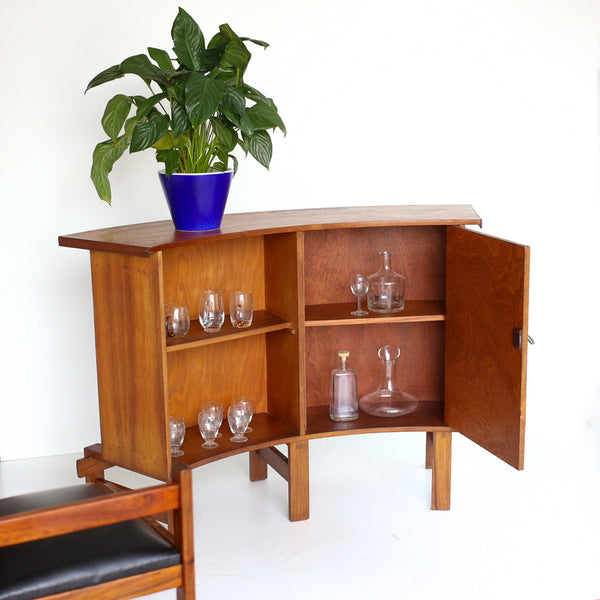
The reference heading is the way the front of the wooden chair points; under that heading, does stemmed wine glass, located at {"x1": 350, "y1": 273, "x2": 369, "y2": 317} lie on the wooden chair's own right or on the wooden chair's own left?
on the wooden chair's own right

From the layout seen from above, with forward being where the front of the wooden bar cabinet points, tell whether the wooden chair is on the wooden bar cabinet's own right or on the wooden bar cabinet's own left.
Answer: on the wooden bar cabinet's own right
